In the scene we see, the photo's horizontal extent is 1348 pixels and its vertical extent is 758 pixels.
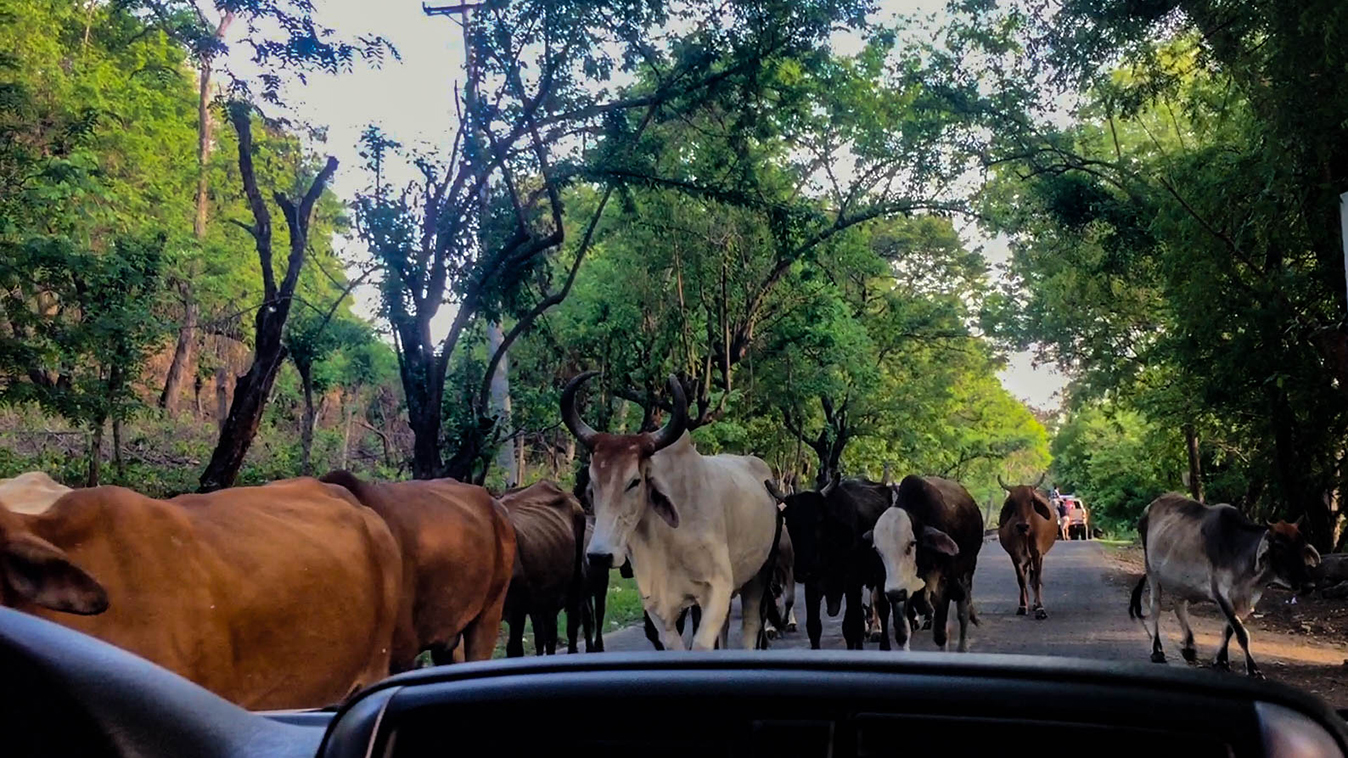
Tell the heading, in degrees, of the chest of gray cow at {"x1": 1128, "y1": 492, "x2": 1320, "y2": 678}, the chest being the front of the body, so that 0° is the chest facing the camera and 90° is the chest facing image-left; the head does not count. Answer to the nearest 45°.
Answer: approximately 315°

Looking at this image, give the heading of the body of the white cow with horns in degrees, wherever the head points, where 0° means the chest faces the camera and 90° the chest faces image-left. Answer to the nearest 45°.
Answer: approximately 45°

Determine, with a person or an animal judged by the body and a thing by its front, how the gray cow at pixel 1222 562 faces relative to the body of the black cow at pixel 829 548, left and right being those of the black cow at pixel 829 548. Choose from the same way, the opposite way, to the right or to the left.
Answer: to the left

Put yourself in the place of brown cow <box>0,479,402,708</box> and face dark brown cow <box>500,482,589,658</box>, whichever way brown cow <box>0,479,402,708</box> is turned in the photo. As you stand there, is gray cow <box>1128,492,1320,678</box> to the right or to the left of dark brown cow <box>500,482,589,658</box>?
right

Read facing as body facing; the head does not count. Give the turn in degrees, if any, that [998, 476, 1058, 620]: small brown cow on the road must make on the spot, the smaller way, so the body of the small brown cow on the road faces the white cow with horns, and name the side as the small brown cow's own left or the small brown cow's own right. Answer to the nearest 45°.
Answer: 0° — it already faces it

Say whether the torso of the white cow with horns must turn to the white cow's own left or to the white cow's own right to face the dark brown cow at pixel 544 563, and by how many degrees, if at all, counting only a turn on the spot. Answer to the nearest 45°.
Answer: approximately 90° to the white cow's own right
